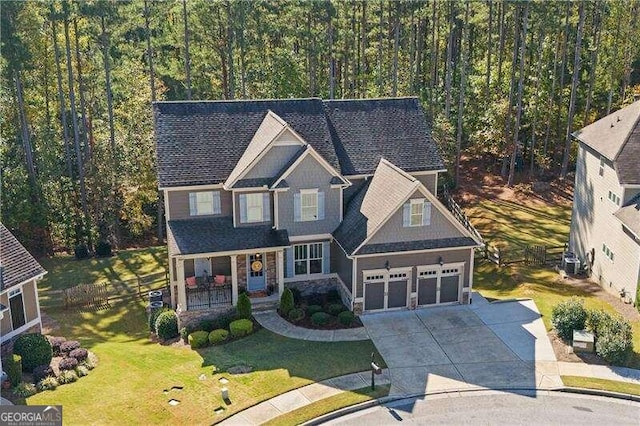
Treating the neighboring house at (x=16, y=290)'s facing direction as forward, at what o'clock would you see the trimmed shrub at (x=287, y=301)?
The trimmed shrub is roughly at 11 o'clock from the neighboring house.

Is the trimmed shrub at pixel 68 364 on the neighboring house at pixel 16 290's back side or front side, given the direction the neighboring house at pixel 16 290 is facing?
on the front side

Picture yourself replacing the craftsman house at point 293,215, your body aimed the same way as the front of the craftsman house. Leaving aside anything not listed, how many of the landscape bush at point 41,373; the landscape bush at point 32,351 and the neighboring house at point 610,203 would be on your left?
1

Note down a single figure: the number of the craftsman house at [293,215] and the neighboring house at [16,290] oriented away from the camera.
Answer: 0

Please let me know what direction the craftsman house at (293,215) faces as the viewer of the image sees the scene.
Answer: facing the viewer

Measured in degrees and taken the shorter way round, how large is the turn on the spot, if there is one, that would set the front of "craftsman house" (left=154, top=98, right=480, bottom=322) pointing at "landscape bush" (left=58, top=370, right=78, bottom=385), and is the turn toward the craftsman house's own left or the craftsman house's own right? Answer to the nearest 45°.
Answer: approximately 45° to the craftsman house's own right

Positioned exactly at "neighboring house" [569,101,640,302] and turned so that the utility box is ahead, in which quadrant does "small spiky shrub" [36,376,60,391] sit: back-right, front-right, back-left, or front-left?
front-right

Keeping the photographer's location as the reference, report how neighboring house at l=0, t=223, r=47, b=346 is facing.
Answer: facing the viewer and to the right of the viewer

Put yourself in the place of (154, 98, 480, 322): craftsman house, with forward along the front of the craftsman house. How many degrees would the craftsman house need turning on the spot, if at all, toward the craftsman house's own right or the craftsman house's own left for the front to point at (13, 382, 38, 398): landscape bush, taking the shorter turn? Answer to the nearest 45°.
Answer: approximately 45° to the craftsman house's own right

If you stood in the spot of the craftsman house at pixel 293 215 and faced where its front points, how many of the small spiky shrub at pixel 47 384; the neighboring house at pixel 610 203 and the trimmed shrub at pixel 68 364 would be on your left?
1
